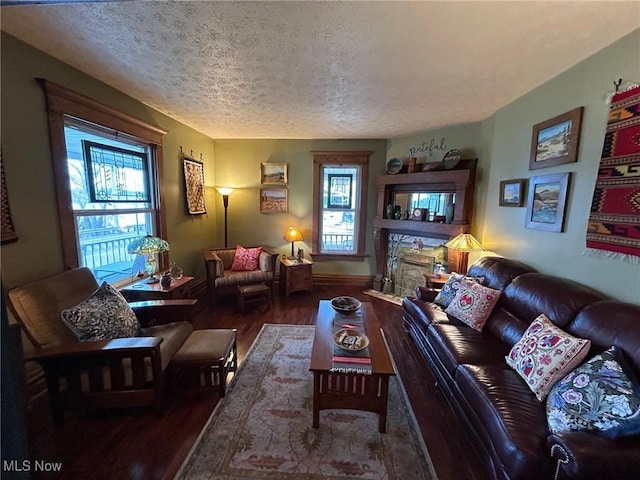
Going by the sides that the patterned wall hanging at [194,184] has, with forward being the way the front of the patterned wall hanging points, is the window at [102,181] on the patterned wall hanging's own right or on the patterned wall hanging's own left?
on the patterned wall hanging's own right

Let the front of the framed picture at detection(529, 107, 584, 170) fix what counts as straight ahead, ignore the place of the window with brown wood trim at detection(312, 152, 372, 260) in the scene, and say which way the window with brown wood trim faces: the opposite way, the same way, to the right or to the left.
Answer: to the left

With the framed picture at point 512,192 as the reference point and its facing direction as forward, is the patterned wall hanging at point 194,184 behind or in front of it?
in front

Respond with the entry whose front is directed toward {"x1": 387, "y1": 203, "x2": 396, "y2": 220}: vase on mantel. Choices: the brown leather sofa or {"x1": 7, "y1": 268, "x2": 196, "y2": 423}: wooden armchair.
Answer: the wooden armchair

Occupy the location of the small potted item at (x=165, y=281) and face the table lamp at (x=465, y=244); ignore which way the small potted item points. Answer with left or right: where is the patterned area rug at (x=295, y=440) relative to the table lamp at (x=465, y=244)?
right

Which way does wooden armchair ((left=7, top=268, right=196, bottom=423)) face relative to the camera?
to the viewer's right

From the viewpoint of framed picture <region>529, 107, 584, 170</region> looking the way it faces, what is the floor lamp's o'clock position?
The floor lamp is roughly at 1 o'clock from the framed picture.

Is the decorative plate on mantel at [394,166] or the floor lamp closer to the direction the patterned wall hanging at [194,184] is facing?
the decorative plate on mantel

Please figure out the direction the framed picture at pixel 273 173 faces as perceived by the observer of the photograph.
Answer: facing the viewer

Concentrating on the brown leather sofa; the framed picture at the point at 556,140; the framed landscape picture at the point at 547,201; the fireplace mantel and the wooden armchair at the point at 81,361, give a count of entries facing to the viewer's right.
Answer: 1

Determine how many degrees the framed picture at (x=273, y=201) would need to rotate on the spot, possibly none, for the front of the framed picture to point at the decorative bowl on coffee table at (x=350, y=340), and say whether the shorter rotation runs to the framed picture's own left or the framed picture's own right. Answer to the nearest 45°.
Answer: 0° — it already faces it

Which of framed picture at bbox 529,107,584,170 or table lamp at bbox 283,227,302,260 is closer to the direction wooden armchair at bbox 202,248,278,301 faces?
the framed picture

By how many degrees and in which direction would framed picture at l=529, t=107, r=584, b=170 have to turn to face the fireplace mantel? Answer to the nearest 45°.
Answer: approximately 90° to its right

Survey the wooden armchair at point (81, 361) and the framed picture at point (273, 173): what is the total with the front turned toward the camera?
1

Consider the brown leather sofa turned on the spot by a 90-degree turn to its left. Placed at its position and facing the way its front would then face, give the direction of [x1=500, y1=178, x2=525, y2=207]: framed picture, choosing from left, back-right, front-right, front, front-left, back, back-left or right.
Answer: back-left

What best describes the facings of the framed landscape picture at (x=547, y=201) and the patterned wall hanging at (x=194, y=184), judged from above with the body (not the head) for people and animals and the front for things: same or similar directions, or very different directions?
very different directions

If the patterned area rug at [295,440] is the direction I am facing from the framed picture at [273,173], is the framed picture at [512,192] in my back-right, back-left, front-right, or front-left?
front-left

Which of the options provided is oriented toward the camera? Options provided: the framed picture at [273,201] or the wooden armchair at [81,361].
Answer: the framed picture

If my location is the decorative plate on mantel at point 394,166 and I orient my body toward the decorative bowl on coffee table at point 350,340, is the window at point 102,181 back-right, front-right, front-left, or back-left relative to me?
front-right

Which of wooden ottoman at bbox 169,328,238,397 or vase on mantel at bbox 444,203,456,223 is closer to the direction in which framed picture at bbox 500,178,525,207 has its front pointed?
the wooden ottoman
